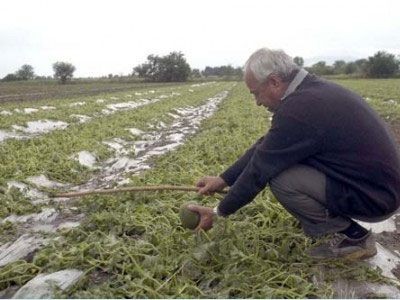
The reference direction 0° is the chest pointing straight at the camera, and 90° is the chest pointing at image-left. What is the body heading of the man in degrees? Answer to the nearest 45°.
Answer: approximately 90°

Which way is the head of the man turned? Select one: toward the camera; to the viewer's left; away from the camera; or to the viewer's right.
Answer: to the viewer's left
